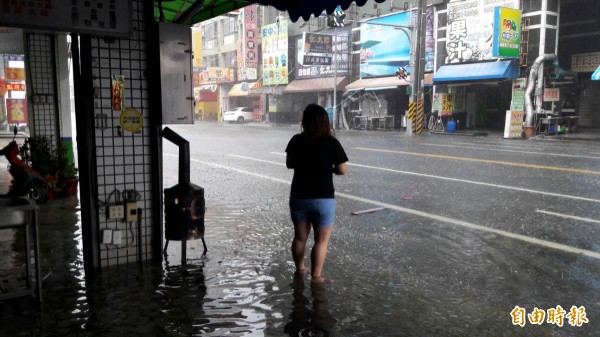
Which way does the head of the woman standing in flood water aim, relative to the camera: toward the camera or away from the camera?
away from the camera

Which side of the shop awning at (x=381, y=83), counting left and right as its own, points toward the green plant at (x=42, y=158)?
front

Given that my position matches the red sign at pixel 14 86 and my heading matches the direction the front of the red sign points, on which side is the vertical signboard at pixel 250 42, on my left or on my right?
on my left

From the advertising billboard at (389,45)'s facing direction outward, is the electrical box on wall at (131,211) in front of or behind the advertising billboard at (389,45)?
in front

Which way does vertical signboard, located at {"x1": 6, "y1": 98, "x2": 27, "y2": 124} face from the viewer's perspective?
toward the camera

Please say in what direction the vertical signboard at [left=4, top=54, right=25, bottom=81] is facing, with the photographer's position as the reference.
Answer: facing the viewer

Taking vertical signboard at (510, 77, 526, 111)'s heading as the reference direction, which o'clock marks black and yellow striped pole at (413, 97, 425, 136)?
The black and yellow striped pole is roughly at 3 o'clock from the vertical signboard.

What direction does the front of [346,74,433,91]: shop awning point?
toward the camera

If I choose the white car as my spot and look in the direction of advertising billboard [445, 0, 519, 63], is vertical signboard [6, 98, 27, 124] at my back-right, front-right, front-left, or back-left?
front-right

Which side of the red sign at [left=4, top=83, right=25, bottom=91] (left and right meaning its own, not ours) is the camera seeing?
front

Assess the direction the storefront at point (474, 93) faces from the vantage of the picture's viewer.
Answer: facing the viewer and to the left of the viewer
